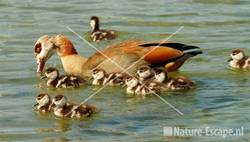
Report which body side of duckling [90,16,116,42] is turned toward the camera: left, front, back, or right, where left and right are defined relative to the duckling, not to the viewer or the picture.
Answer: left

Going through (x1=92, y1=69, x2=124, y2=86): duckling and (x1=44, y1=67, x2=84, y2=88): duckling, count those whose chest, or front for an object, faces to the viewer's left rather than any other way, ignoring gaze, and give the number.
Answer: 2

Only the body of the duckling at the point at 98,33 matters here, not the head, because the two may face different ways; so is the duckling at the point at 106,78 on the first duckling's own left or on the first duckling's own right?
on the first duckling's own left

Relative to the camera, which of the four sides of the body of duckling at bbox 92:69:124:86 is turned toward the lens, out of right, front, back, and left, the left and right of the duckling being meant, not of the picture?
left

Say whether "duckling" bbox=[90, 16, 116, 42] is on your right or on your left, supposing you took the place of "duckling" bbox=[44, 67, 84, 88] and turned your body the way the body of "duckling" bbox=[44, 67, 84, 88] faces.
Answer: on your right

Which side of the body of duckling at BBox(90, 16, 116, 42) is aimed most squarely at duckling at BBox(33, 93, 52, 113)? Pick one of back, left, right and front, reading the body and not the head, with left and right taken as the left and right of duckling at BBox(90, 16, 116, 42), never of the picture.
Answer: left

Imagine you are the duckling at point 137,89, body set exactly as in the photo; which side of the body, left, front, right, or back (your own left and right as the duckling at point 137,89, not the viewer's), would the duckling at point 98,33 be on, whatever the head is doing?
right

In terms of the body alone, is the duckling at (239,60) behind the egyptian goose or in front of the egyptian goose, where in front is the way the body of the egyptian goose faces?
behind

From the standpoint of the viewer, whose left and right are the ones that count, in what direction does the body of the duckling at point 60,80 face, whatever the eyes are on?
facing to the left of the viewer

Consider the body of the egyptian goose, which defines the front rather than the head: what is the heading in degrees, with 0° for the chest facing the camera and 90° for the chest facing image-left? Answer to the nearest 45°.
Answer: approximately 90°

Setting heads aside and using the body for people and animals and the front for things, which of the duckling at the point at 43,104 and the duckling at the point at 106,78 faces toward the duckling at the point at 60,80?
the duckling at the point at 106,78

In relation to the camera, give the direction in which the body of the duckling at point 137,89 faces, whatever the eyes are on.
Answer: to the viewer's left
